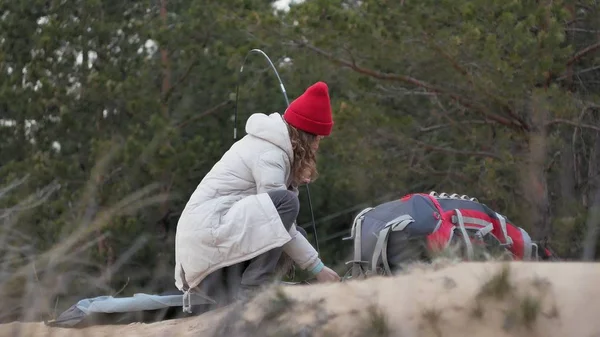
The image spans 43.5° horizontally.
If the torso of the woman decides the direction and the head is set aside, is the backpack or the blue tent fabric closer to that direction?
the backpack

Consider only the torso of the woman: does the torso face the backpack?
yes

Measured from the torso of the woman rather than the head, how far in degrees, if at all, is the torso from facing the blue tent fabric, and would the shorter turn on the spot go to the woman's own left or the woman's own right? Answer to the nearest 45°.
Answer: approximately 180°

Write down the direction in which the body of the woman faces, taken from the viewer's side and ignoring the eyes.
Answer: to the viewer's right
